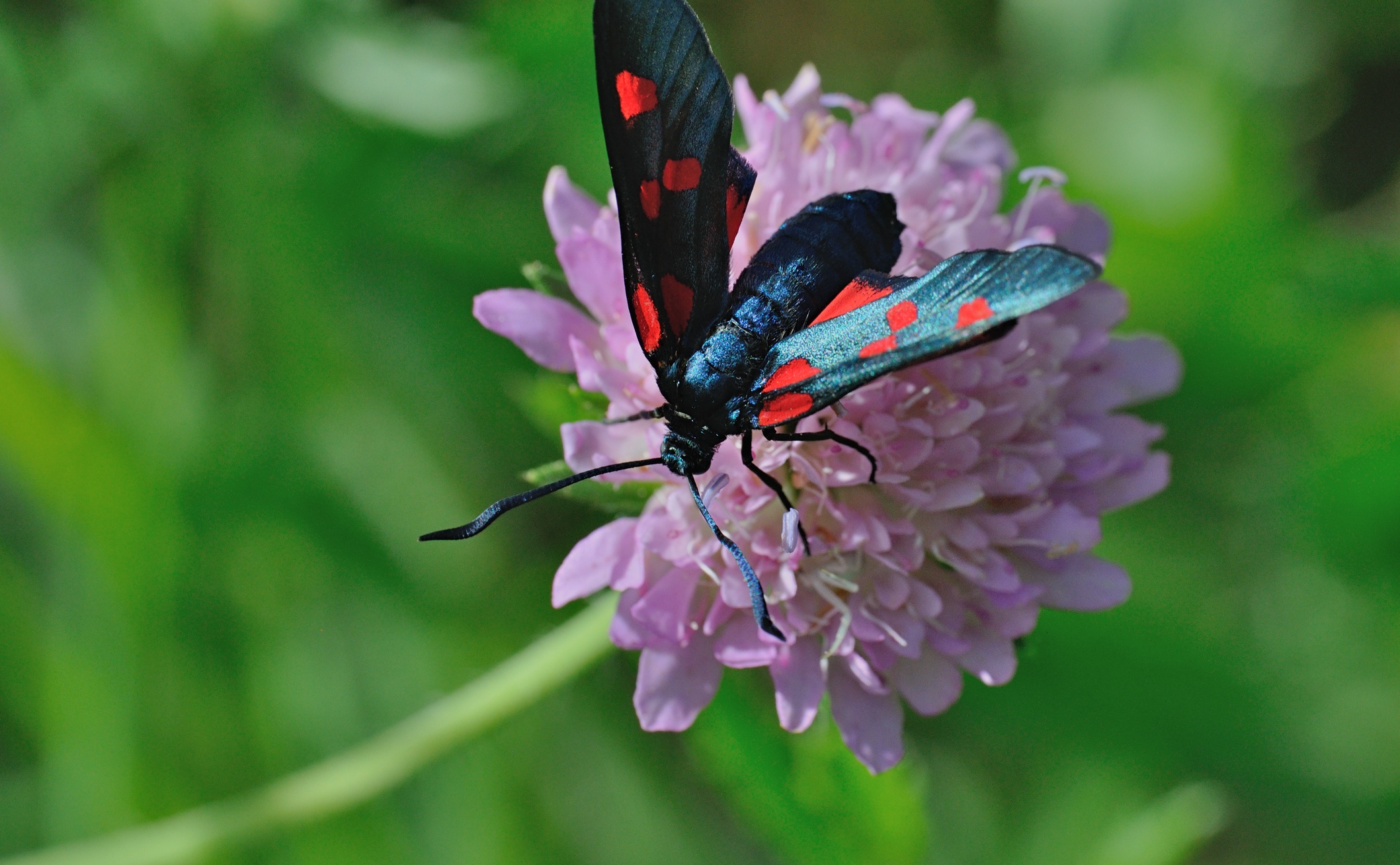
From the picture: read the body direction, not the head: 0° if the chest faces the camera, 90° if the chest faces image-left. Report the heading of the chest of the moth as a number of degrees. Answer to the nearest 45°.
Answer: approximately 45°
